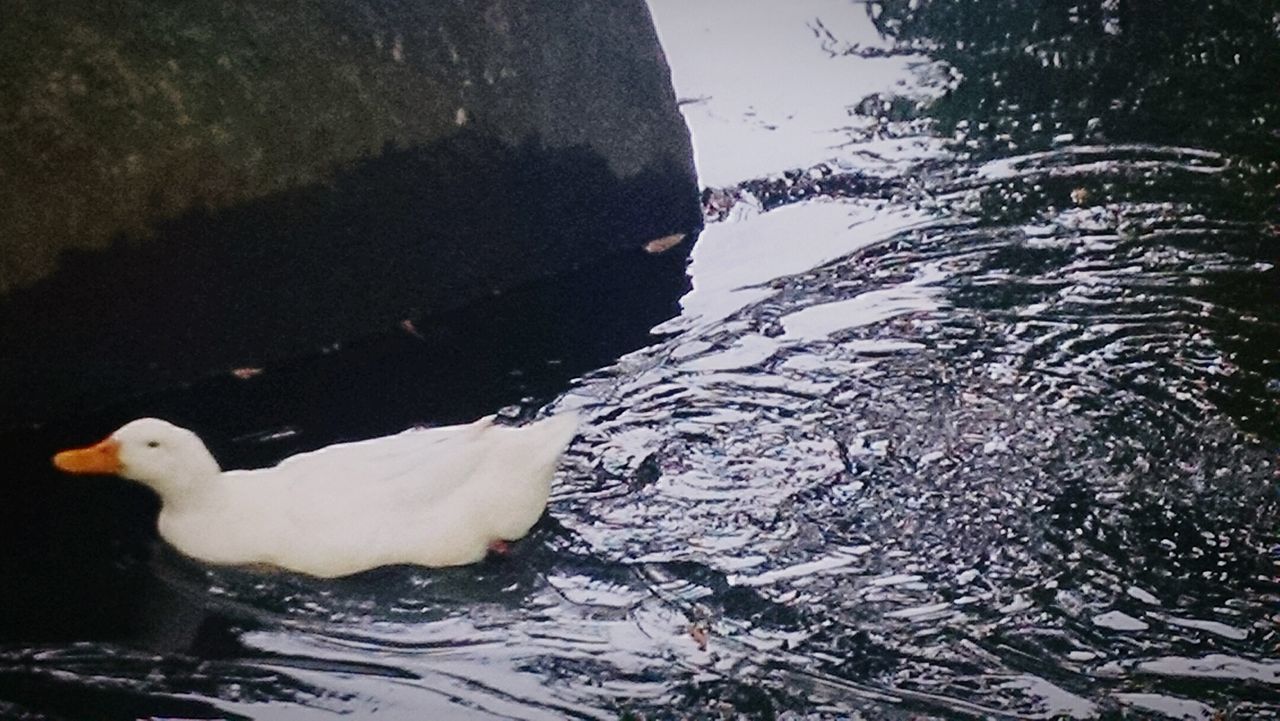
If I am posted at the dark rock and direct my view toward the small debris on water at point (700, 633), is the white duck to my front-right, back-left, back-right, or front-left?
front-right

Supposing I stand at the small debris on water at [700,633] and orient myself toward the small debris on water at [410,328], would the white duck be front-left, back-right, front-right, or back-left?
front-left

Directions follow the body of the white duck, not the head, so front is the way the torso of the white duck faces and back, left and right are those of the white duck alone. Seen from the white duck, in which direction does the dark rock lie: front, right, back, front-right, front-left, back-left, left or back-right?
right

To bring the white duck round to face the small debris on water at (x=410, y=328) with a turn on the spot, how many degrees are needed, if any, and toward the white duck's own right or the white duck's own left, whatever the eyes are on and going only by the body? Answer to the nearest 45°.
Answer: approximately 90° to the white duck's own right

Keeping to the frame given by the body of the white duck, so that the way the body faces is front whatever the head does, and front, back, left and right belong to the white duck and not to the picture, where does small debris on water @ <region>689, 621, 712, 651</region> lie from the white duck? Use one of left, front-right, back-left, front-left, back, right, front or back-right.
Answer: back-left

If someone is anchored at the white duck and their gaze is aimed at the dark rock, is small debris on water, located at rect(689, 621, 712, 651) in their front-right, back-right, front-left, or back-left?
back-right

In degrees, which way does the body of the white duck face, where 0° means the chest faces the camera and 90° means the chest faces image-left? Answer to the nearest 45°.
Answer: approximately 90°
